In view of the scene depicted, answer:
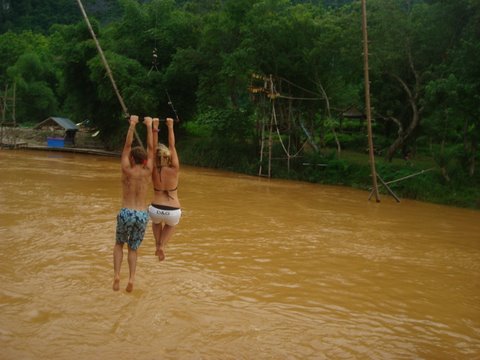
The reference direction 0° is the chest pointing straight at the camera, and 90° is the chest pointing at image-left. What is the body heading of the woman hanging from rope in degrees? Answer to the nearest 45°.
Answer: approximately 180°

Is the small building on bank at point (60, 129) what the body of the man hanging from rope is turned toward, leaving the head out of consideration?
yes

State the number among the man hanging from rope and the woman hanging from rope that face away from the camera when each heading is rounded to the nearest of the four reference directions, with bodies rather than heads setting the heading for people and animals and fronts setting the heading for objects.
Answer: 2

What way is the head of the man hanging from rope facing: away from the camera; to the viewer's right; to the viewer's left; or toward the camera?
away from the camera

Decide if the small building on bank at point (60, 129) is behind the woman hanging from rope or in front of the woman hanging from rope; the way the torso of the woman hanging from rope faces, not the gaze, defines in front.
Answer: in front

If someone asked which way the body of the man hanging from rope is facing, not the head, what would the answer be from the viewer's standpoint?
away from the camera
